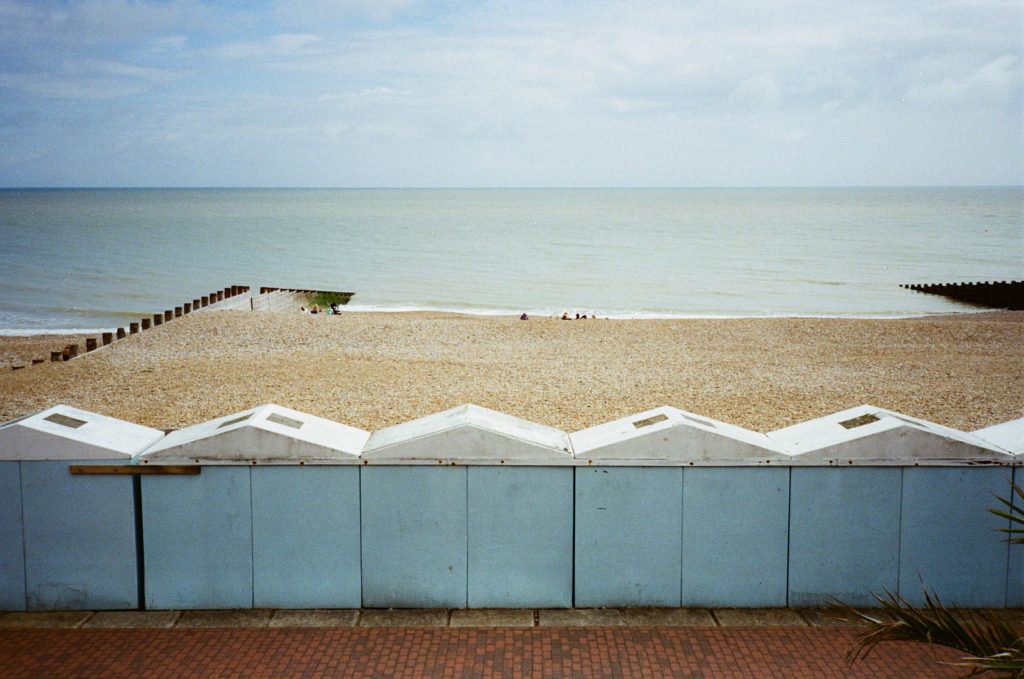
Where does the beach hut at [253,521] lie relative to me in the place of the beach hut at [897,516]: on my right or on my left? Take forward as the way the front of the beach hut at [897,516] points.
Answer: on my left

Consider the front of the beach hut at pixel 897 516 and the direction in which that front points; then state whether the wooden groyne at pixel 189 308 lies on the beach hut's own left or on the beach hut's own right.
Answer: on the beach hut's own left

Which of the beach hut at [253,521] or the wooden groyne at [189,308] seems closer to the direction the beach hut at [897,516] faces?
the wooden groyne

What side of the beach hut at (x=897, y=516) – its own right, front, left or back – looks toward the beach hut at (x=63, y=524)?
left

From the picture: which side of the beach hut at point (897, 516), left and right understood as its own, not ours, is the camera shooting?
back
